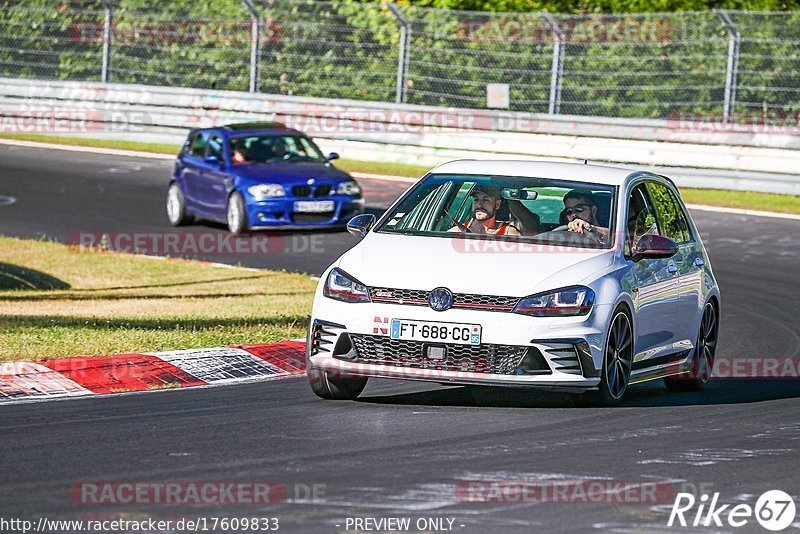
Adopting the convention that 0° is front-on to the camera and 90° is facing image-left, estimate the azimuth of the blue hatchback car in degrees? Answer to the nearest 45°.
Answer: approximately 315°

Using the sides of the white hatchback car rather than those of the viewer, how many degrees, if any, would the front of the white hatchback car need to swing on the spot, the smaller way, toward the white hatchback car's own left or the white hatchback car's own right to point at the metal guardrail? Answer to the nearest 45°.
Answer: approximately 135° to the white hatchback car's own right

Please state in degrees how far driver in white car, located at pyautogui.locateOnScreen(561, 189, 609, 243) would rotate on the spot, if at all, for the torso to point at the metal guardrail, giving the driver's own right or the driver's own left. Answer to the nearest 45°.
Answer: approximately 135° to the driver's own right

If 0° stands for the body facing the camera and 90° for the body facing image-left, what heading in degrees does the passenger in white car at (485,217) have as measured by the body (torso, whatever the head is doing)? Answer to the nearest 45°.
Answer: approximately 45°

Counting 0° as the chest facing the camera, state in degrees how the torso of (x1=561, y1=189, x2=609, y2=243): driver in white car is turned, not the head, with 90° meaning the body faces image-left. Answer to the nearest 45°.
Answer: approximately 45°

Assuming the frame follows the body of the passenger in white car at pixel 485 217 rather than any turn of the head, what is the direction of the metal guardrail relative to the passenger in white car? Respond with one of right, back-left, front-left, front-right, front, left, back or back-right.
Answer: back-right
